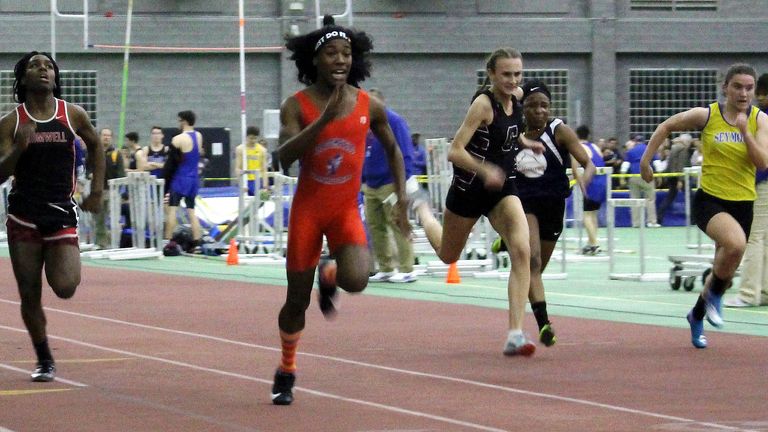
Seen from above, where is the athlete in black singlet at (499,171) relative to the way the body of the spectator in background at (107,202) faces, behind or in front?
in front

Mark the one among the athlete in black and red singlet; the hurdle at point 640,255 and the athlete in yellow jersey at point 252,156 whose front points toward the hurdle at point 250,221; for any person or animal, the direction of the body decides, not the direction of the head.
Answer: the athlete in yellow jersey

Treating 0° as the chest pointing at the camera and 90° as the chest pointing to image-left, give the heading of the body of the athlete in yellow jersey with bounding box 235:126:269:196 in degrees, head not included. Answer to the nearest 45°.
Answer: approximately 0°

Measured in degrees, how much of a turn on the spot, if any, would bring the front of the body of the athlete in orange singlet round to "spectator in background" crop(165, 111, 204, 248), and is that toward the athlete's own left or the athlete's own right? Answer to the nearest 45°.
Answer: approximately 180°

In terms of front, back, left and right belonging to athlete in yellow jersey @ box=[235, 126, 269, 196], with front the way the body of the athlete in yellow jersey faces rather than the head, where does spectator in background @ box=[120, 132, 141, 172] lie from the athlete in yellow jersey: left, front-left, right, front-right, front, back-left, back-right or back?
back-right

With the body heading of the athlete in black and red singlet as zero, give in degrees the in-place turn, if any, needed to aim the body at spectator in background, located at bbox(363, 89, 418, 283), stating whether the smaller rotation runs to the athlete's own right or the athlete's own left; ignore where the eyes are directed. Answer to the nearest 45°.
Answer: approximately 135° to the athlete's own left

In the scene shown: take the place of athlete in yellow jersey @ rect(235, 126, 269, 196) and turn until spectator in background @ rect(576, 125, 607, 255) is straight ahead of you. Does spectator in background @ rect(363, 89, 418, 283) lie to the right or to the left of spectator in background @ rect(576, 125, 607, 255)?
right
